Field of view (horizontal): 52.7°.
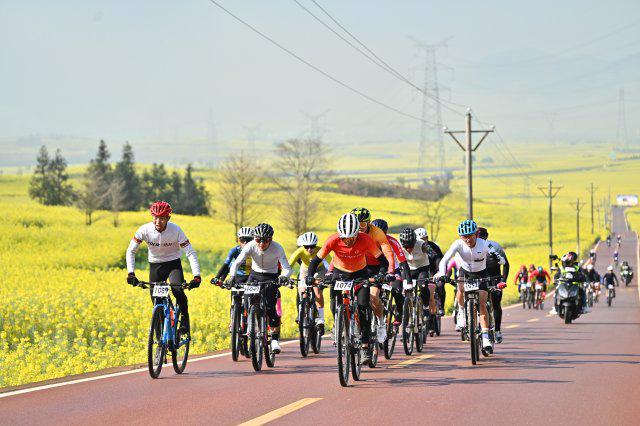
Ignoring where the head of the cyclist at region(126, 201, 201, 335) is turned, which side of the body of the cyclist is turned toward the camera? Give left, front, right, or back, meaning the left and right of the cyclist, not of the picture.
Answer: front

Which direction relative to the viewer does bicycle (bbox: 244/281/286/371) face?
toward the camera

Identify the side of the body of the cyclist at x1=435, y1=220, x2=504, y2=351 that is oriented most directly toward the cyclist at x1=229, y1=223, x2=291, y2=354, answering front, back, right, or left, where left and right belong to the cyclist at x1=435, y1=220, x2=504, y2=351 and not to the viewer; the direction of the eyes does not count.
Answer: right

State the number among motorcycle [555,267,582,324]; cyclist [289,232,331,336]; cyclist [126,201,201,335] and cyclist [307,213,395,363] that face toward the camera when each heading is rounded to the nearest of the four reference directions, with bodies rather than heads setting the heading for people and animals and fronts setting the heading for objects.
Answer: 4

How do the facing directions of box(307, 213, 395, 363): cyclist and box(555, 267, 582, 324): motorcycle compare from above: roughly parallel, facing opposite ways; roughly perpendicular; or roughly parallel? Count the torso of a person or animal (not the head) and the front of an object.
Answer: roughly parallel

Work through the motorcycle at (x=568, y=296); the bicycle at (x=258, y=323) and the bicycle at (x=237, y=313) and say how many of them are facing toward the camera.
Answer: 3

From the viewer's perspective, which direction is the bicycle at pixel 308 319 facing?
toward the camera

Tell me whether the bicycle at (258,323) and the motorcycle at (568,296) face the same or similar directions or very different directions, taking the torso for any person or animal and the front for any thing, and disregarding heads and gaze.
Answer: same or similar directions
